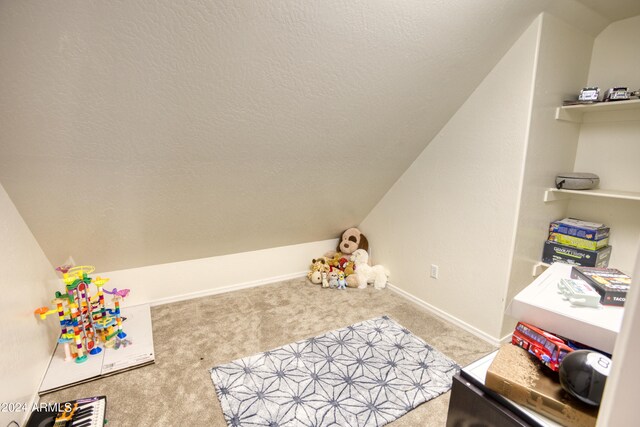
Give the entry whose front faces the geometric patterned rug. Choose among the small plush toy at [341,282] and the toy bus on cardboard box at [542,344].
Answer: the small plush toy

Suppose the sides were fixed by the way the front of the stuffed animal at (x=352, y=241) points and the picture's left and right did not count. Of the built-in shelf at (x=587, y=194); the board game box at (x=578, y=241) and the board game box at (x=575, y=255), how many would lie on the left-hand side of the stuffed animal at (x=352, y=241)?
3

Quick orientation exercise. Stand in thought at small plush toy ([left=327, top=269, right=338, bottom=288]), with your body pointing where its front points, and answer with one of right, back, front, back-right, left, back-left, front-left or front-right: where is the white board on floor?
front-right
